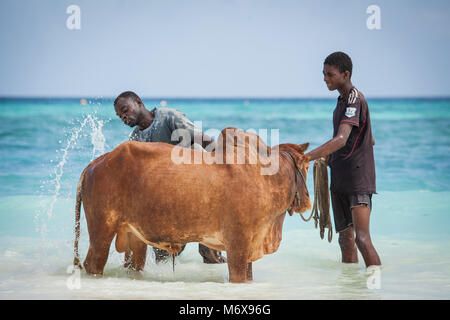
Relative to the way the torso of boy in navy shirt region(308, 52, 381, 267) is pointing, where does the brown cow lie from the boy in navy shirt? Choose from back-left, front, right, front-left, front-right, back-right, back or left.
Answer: front-left

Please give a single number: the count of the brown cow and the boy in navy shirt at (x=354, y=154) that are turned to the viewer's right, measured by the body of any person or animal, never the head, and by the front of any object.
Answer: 1

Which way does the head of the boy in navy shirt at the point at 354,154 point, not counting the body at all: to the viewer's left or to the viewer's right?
to the viewer's left

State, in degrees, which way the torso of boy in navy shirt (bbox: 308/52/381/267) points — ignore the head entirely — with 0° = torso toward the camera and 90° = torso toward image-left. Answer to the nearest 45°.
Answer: approximately 90°

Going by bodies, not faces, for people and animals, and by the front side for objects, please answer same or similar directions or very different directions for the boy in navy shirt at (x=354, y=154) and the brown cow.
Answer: very different directions

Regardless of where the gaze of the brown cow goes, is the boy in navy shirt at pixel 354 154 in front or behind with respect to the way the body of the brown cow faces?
in front

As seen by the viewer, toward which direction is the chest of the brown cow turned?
to the viewer's right
